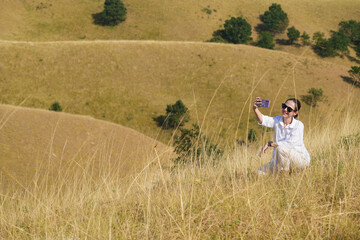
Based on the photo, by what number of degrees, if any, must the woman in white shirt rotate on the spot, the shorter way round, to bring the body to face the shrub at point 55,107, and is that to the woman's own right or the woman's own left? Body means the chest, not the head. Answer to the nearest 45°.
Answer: approximately 90° to the woman's own right

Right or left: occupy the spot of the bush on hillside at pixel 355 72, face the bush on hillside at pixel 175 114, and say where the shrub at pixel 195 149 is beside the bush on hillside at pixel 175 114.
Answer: left

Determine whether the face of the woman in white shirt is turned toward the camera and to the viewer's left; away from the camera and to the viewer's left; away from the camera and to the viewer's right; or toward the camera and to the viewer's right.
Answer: toward the camera and to the viewer's left

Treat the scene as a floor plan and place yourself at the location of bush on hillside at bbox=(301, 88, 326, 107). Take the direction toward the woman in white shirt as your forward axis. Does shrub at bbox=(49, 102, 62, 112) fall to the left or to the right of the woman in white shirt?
right

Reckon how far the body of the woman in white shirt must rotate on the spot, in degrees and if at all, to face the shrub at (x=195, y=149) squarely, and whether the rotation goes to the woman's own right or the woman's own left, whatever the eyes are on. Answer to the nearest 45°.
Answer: approximately 90° to the woman's own right

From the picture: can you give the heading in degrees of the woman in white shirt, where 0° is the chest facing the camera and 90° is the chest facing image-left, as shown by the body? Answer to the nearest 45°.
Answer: approximately 45°

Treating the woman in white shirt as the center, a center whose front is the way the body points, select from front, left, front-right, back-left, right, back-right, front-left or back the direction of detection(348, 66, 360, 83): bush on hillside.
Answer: back-right

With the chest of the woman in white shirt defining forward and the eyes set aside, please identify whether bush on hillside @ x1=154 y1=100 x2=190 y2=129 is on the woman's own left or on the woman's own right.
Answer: on the woman's own right

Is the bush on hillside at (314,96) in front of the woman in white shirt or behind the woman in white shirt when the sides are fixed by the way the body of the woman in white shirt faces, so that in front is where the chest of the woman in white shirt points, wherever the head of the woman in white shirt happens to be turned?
behind

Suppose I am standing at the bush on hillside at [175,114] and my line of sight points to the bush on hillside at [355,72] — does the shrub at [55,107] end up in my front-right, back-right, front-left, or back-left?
back-left
